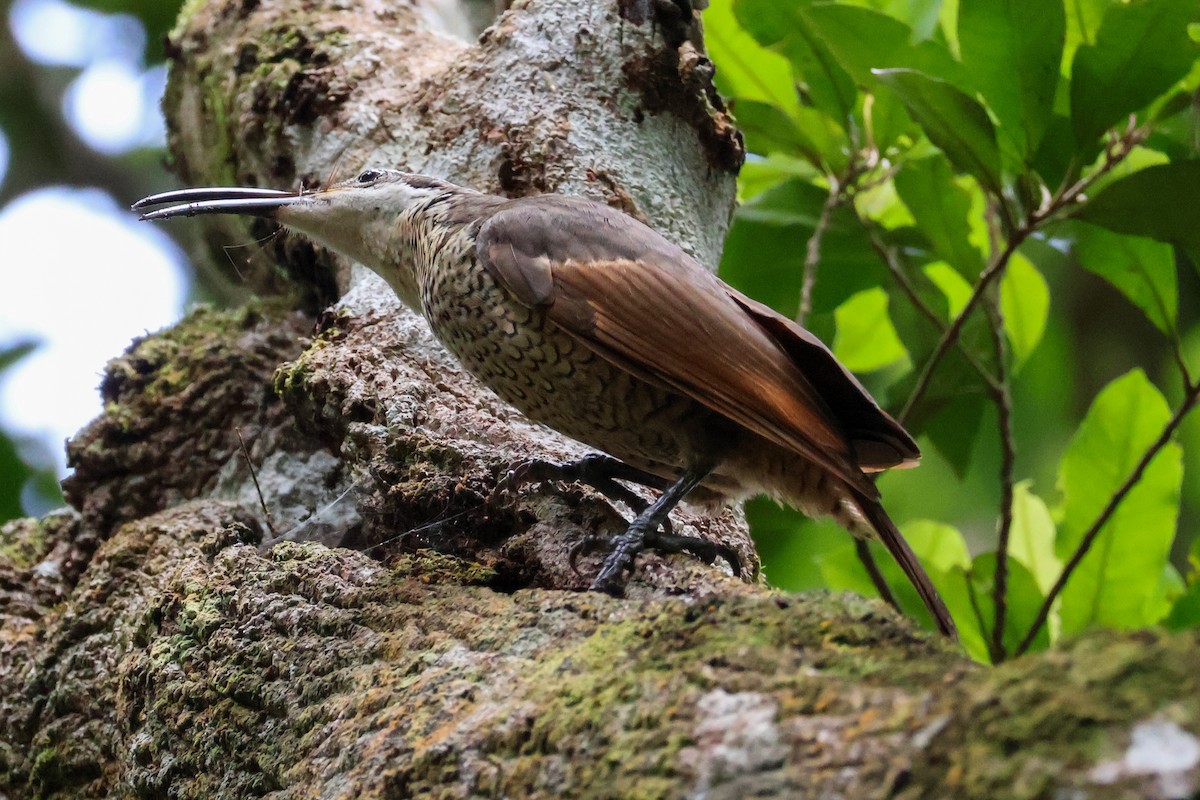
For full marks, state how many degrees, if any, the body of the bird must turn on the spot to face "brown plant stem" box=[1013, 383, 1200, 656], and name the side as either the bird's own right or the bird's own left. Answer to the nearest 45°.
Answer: approximately 135° to the bird's own right

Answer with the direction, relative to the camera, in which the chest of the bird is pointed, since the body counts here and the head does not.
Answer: to the viewer's left

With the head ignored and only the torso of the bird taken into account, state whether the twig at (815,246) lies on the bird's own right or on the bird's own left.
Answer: on the bird's own right

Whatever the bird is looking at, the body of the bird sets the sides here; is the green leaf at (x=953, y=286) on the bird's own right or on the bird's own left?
on the bird's own right

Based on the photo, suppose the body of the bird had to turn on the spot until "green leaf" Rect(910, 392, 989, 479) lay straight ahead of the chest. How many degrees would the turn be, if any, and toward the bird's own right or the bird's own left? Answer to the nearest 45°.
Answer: approximately 135° to the bird's own right

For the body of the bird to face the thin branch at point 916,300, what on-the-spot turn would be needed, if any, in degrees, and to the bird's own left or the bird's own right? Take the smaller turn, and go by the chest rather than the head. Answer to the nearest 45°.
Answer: approximately 135° to the bird's own right
